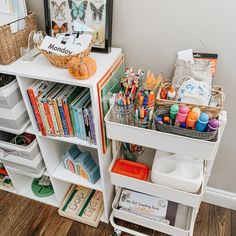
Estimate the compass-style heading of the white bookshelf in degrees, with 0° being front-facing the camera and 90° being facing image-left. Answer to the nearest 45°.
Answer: approximately 45°

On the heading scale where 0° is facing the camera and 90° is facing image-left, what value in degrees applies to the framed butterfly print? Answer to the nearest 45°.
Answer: approximately 0°

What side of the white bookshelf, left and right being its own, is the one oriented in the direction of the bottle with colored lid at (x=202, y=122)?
left
